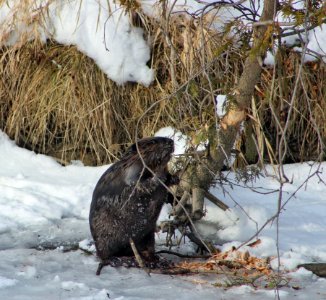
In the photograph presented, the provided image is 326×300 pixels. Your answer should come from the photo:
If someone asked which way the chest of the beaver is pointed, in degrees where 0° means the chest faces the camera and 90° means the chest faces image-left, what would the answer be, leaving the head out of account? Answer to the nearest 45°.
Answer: approximately 270°

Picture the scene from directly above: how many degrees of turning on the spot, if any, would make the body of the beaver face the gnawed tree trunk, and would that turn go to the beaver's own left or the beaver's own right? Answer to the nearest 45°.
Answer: approximately 45° to the beaver's own left
